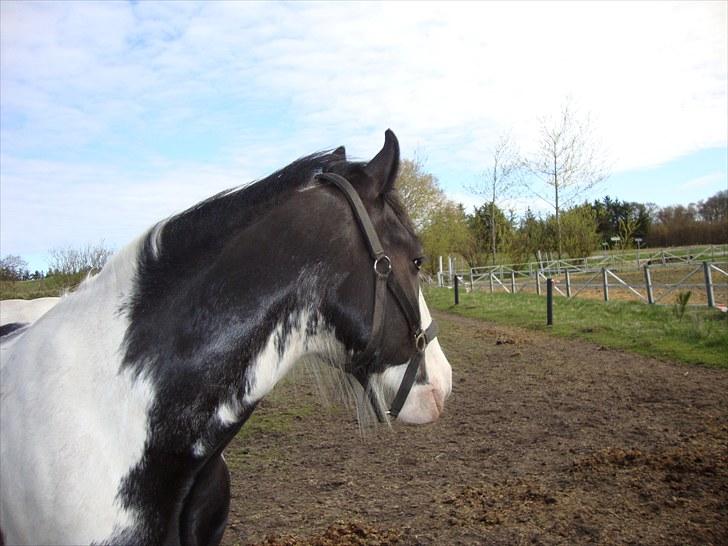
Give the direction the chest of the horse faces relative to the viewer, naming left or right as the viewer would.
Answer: facing to the right of the viewer

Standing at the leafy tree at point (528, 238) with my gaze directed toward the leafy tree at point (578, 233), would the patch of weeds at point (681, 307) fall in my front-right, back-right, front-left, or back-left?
front-right

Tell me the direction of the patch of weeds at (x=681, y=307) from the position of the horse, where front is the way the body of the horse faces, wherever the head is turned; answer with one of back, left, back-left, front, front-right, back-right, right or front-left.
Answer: front-left

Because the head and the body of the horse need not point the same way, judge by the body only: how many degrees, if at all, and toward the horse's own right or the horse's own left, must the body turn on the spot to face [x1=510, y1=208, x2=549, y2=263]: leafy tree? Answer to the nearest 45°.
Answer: approximately 45° to the horse's own left

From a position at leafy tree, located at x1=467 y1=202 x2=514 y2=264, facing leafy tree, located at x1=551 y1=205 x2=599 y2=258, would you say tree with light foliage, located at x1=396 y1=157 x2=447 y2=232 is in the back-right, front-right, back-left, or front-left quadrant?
back-right

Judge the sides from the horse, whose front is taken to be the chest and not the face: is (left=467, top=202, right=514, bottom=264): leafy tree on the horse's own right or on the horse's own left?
on the horse's own left

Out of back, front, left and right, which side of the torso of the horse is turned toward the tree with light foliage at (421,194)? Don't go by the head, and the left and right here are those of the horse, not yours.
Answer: left

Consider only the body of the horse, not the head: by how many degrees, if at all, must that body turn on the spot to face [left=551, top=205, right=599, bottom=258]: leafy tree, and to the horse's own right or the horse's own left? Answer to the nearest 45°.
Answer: approximately 45° to the horse's own left

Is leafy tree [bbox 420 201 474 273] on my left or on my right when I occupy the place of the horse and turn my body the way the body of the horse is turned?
on my left
